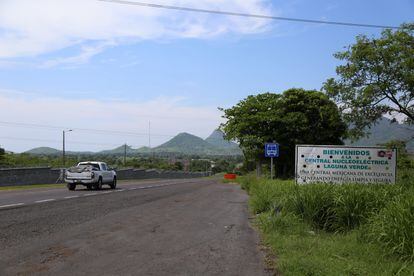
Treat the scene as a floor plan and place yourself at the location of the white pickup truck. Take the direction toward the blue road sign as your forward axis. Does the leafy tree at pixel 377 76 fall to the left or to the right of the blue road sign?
right

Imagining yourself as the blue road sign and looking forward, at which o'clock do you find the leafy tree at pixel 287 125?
The leafy tree is roughly at 6 o'clock from the blue road sign.

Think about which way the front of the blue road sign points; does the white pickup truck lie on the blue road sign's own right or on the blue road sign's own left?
on the blue road sign's own right
